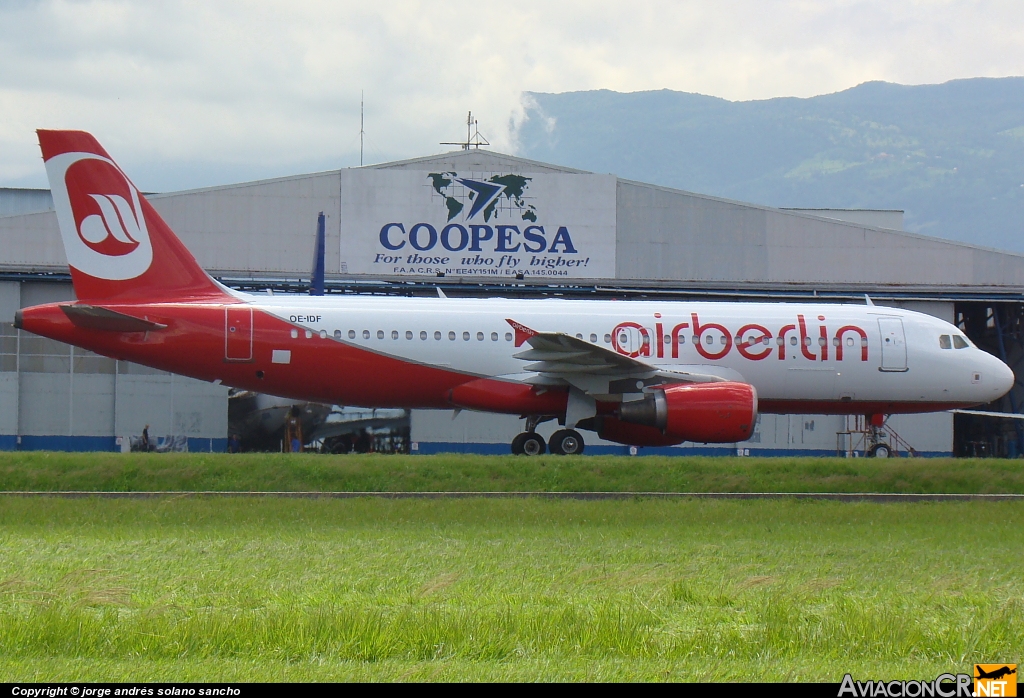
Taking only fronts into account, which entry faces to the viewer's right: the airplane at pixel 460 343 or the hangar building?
the airplane

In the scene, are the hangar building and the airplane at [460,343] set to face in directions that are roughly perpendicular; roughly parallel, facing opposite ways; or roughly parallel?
roughly perpendicular

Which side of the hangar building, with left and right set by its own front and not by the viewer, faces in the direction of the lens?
front

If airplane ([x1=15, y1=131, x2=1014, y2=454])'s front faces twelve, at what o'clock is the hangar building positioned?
The hangar building is roughly at 9 o'clock from the airplane.

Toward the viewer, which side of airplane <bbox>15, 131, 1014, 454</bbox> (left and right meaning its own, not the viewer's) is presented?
right

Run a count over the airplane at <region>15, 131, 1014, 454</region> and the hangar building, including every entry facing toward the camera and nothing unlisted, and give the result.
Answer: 1

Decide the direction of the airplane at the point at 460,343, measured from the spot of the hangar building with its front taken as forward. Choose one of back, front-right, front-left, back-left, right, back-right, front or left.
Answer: front
